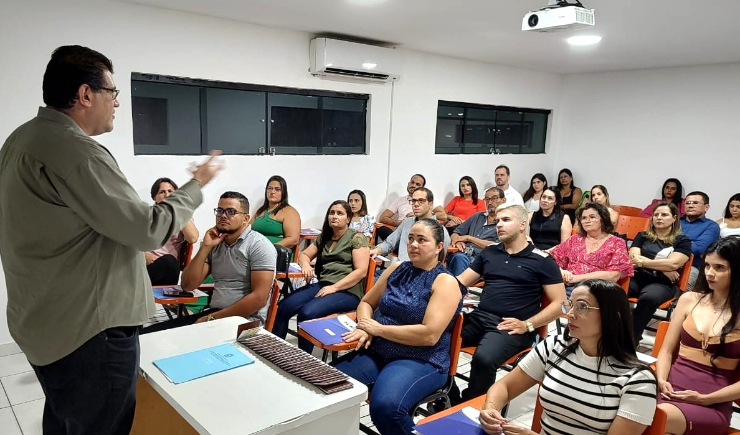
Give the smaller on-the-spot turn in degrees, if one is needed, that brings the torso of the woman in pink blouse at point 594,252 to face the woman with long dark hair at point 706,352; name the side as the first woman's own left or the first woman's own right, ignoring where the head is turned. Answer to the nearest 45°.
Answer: approximately 45° to the first woman's own left

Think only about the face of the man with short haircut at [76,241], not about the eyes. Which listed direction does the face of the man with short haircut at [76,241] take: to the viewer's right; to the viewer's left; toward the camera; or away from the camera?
to the viewer's right

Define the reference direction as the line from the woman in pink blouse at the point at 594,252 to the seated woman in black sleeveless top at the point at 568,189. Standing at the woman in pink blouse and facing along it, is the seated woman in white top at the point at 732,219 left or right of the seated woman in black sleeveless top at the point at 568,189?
right

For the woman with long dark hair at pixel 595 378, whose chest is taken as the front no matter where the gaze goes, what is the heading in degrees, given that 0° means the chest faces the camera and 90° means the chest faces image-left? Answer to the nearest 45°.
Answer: approximately 45°

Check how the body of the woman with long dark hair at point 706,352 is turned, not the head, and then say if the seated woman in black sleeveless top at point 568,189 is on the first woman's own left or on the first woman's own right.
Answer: on the first woman's own right

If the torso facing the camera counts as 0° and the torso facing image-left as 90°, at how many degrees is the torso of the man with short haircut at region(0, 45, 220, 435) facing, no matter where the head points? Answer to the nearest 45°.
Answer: approximately 225°

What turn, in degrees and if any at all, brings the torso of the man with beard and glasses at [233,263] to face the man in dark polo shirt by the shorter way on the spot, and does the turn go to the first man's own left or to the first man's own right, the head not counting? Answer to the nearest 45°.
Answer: approximately 135° to the first man's own left

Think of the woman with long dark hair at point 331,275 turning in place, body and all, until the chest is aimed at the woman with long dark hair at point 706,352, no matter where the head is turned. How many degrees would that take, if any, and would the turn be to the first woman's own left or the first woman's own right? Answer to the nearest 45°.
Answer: approximately 90° to the first woman's own left
